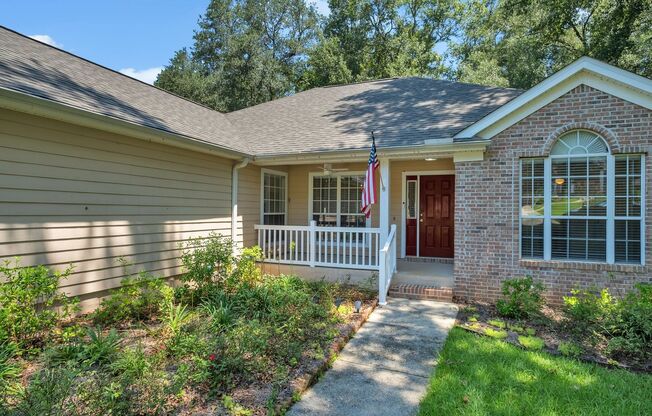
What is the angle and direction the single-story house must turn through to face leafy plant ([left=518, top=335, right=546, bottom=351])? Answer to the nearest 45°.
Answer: approximately 45° to its left

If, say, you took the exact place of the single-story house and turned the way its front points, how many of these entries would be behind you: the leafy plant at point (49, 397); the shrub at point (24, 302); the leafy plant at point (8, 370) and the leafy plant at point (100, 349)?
0

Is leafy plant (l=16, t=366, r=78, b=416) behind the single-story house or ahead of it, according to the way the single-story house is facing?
ahead

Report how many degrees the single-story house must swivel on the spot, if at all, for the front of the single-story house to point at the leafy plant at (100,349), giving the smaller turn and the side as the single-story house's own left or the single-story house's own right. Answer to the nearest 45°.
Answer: approximately 45° to the single-story house's own right

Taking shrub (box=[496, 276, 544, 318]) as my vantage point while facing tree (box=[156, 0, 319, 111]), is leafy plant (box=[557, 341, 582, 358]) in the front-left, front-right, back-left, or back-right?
back-left

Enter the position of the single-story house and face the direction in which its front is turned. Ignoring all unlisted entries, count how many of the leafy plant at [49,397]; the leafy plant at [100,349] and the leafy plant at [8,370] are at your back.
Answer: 0

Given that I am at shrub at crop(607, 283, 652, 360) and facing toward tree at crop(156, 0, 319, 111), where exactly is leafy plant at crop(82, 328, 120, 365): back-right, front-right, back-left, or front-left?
front-left

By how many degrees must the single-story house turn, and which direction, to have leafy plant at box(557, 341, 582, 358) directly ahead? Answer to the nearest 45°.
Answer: approximately 45° to its left

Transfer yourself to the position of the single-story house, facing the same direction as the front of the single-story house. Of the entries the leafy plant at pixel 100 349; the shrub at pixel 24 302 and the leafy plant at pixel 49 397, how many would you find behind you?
0

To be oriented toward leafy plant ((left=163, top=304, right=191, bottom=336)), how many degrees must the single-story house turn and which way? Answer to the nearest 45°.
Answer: approximately 45° to its right

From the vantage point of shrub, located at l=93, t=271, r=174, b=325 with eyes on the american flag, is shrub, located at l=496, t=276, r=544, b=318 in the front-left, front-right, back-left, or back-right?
front-right

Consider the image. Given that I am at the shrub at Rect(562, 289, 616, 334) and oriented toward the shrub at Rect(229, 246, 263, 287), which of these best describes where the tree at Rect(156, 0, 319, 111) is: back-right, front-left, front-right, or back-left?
front-right

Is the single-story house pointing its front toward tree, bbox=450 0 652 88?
no

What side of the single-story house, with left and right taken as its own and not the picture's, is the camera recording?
front

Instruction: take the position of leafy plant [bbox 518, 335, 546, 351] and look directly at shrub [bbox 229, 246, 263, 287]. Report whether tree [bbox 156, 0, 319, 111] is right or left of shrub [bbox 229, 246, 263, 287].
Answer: right

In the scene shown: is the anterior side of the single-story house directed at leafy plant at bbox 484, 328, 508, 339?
no

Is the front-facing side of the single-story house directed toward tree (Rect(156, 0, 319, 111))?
no

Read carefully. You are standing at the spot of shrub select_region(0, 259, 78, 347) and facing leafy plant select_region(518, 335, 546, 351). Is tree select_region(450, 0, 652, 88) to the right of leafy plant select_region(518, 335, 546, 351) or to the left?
left
